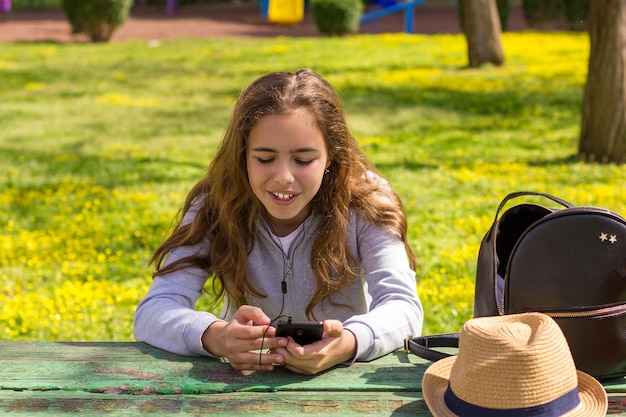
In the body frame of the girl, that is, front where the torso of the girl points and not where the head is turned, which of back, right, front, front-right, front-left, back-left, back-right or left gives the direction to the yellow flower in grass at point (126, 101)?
back

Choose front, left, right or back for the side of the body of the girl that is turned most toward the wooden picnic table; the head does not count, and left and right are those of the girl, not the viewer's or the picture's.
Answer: front

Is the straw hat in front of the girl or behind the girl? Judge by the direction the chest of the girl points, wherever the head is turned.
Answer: in front

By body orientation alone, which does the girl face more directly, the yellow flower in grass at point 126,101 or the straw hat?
the straw hat

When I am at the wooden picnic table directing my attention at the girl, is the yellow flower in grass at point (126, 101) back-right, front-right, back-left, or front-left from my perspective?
front-left

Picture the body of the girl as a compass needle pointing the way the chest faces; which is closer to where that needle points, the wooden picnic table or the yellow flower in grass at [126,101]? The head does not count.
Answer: the wooden picnic table

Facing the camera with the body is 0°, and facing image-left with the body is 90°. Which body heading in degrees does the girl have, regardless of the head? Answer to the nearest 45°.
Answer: approximately 0°

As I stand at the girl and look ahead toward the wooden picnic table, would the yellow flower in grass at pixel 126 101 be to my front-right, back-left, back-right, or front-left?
back-right
